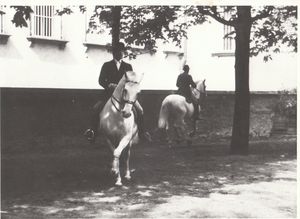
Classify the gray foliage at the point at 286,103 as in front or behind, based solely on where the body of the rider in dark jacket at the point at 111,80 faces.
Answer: behind

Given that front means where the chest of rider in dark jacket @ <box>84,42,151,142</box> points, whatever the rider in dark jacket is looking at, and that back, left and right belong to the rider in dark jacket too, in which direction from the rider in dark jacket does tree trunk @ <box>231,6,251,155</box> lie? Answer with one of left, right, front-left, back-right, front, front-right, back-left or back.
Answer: back-left

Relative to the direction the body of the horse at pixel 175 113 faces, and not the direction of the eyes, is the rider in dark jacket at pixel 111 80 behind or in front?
behind

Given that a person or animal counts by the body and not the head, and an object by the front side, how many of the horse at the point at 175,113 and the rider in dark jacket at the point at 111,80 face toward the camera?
1

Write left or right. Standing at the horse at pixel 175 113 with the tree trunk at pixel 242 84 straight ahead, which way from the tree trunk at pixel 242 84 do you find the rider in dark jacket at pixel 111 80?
right

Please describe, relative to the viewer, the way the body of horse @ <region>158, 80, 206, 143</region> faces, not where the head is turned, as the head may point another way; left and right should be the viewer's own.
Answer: facing away from the viewer and to the right of the viewer

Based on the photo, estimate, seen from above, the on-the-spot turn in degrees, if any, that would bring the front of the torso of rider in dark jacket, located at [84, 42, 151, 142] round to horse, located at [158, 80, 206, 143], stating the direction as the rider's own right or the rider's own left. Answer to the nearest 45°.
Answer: approximately 180°

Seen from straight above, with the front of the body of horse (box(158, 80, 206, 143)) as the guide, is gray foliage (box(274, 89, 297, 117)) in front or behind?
in front

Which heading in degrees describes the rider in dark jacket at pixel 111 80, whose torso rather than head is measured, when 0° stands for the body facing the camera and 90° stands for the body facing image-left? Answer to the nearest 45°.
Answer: approximately 0°

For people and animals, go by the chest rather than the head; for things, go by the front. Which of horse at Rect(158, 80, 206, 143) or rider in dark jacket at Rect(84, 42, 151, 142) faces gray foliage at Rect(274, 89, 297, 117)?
the horse
